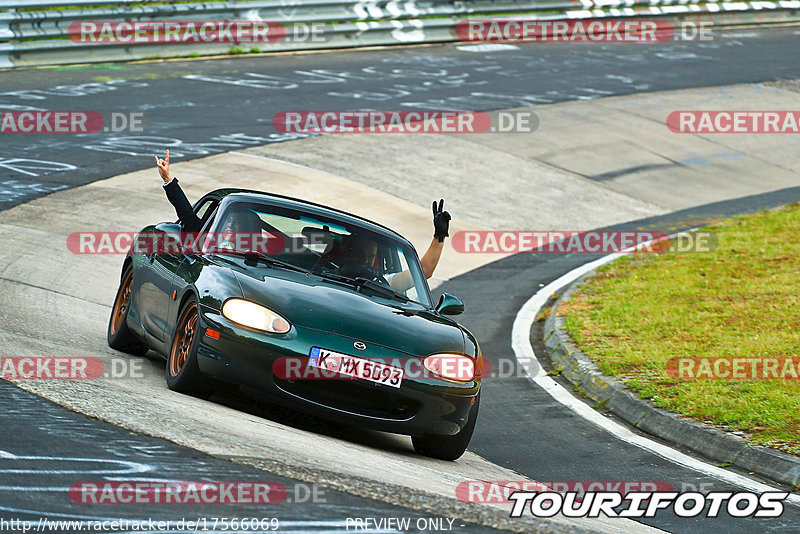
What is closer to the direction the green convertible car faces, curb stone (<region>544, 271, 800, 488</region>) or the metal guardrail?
the curb stone

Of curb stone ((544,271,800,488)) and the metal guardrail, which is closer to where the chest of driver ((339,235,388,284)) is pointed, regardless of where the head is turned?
the curb stone

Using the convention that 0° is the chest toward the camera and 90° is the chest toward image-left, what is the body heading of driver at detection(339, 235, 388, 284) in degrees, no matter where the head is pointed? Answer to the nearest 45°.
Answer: approximately 315°

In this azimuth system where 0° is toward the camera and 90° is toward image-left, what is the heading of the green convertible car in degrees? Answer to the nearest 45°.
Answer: approximately 315°

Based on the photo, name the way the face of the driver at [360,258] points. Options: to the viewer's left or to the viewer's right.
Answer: to the viewer's right

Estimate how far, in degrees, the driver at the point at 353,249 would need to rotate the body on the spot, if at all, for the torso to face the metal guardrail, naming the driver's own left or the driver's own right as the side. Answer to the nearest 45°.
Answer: approximately 135° to the driver's own left

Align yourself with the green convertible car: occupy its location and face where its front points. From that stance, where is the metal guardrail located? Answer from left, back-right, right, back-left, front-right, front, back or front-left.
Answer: back-left
